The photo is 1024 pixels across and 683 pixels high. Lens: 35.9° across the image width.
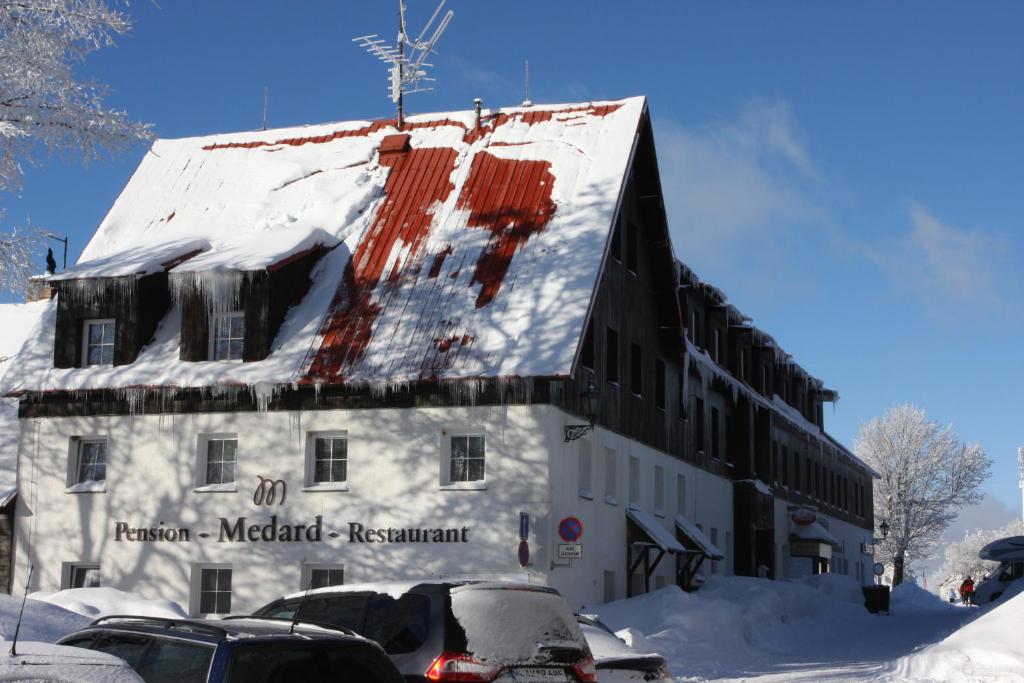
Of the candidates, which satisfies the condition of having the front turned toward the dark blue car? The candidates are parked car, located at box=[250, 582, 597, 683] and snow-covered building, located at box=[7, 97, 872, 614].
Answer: the snow-covered building

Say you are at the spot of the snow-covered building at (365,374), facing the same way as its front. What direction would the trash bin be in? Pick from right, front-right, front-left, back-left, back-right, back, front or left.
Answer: back-left

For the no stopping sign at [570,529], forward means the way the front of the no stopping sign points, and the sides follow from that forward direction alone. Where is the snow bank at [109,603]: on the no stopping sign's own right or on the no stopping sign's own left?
on the no stopping sign's own right

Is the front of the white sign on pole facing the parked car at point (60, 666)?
yes

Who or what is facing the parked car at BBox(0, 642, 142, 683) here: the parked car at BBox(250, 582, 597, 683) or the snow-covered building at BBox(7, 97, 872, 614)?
the snow-covered building

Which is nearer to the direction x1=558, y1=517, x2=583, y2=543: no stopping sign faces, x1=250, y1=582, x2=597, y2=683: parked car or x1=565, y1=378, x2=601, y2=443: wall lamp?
the parked car

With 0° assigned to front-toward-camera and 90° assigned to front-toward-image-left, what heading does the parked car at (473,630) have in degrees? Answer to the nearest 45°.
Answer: approximately 135°

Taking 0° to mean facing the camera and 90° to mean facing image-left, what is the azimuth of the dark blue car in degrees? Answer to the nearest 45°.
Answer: approximately 135°
